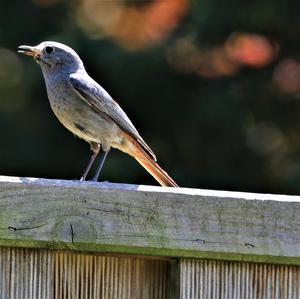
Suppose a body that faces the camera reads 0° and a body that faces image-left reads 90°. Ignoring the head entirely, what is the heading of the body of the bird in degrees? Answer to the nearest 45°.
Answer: approximately 90°
